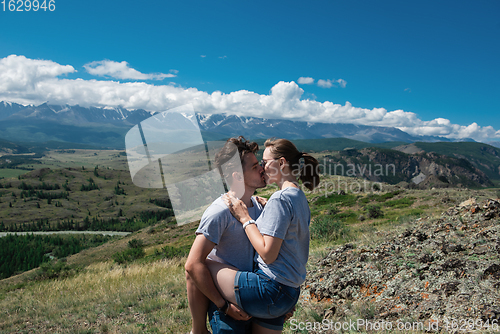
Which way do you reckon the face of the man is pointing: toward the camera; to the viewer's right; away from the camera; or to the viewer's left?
to the viewer's right

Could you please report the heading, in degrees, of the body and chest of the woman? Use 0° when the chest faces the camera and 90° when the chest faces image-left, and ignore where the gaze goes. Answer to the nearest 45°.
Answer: approximately 90°

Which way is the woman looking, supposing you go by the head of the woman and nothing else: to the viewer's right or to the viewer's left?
to the viewer's left
